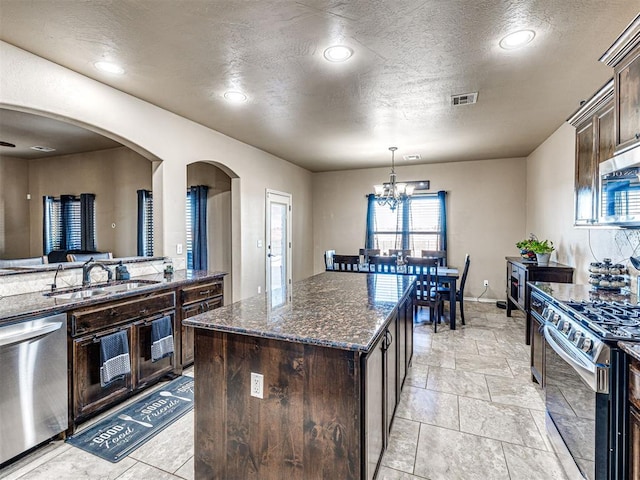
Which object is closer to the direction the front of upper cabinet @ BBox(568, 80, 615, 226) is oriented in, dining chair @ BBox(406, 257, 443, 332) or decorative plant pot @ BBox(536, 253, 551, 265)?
the dining chair

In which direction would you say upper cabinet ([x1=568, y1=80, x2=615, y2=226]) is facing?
to the viewer's left

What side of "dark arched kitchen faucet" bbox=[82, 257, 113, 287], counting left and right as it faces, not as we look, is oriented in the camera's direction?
right

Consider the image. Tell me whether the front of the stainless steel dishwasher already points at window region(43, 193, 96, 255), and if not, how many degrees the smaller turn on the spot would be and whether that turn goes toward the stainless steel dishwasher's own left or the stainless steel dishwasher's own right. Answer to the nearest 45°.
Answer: approximately 135° to the stainless steel dishwasher's own left

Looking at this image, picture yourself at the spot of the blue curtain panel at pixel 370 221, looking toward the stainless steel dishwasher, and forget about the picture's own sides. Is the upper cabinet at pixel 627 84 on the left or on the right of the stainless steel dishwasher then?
left

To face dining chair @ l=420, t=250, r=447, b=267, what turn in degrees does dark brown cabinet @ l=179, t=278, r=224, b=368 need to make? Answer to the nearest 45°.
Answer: approximately 45° to its left

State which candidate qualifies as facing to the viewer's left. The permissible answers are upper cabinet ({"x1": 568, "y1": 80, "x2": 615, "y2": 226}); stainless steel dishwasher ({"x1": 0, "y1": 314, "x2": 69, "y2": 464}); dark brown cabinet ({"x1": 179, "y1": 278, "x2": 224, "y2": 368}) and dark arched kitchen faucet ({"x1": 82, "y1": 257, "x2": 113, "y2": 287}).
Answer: the upper cabinet

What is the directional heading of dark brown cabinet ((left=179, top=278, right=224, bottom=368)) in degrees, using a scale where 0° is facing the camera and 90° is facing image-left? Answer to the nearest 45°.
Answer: approximately 315°

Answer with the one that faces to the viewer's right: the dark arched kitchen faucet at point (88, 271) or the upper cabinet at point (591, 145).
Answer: the dark arched kitchen faucet

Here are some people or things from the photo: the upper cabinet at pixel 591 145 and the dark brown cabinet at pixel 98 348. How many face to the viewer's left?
1

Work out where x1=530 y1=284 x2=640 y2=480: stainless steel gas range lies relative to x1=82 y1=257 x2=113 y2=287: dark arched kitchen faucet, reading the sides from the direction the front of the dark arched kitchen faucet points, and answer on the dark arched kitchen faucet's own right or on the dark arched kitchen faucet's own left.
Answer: on the dark arched kitchen faucet's own right

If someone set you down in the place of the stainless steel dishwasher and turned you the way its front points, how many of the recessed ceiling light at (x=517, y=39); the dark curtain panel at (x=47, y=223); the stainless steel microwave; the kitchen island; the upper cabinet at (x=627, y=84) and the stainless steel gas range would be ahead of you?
5

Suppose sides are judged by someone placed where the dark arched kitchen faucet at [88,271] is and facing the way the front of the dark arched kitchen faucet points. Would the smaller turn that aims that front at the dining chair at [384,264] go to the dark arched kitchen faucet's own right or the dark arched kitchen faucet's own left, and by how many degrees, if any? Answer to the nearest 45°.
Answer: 0° — it already faces it

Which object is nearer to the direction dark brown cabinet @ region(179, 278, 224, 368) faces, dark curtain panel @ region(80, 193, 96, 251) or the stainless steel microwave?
the stainless steel microwave
